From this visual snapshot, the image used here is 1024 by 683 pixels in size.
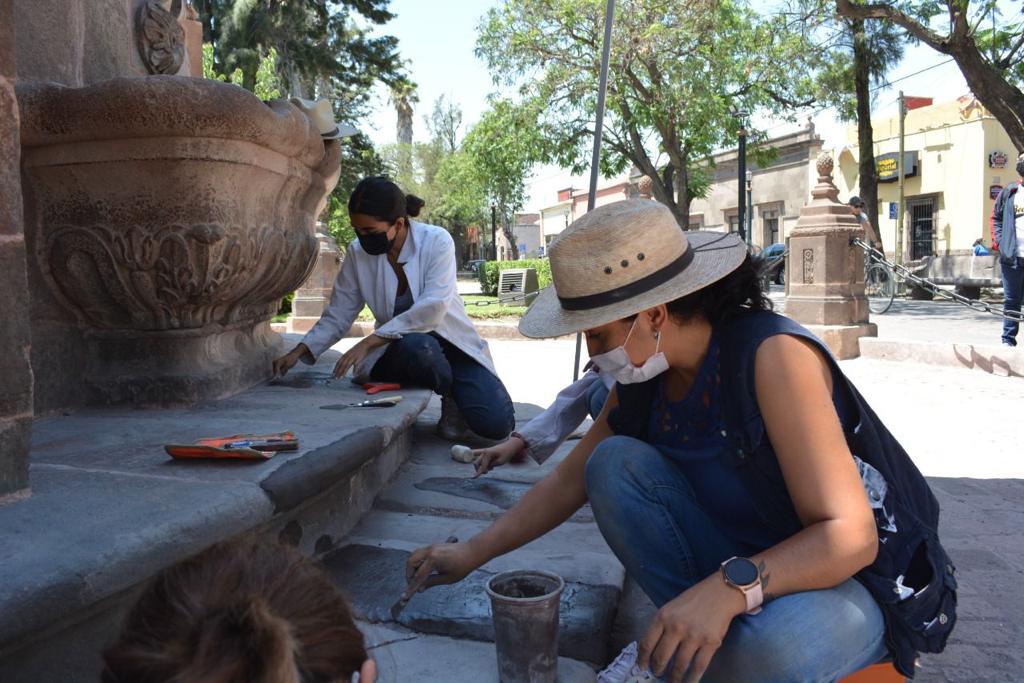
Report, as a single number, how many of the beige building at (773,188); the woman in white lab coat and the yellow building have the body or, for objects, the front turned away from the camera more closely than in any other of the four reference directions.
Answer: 0

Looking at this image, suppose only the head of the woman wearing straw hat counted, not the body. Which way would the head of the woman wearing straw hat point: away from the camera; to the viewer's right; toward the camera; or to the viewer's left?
to the viewer's left

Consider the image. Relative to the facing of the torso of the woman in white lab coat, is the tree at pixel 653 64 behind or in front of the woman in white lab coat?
behind

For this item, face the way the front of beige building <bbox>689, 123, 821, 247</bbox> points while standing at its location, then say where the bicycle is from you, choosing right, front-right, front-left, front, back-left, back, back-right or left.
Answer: front-left

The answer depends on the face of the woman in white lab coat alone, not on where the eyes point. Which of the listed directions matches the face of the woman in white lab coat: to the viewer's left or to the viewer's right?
to the viewer's left

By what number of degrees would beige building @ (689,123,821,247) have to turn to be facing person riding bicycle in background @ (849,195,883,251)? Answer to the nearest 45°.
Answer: approximately 45° to its left

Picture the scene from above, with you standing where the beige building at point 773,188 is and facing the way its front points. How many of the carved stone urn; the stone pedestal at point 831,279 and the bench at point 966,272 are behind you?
0

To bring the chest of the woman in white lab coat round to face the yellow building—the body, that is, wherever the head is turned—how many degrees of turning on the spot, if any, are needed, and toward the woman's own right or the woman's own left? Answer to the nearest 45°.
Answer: approximately 180°

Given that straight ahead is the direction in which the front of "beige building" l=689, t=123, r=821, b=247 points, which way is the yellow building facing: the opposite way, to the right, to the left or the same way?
the same way

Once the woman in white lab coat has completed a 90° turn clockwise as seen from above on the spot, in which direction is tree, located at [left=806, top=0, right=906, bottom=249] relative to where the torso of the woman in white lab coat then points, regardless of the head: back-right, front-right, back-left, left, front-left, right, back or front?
right

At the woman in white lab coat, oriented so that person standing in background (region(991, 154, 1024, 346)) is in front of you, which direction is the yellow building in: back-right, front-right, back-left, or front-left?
front-left

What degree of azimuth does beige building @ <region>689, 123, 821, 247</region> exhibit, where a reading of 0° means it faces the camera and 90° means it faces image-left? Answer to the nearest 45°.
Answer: approximately 45°

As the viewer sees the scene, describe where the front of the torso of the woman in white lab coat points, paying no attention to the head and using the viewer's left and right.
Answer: facing the viewer and to the left of the viewer

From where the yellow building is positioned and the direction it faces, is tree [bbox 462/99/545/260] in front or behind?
in front

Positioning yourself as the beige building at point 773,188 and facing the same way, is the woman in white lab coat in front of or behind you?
in front

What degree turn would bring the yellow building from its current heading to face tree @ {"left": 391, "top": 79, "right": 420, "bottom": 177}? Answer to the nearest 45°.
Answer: approximately 45° to its right

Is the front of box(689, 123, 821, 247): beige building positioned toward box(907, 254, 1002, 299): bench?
no
